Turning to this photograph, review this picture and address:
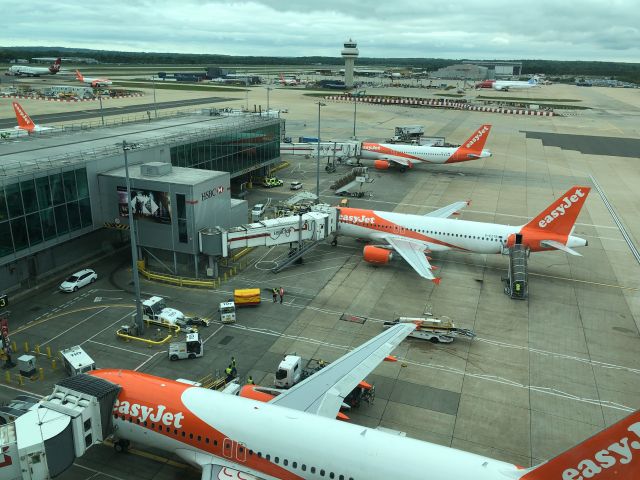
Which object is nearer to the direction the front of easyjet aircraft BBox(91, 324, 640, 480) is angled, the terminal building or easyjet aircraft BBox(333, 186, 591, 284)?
the terminal building

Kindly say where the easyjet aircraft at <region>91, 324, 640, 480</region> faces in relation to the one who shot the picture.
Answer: facing to the left of the viewer

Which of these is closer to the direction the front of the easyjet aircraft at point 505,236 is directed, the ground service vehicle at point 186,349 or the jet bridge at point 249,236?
the jet bridge

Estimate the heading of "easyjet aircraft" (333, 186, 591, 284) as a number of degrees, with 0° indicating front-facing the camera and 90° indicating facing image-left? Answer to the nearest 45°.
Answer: approximately 90°

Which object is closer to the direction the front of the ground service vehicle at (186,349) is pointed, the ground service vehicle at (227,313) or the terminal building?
the terminal building

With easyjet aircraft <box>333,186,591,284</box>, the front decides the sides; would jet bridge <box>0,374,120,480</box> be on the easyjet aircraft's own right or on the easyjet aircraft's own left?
on the easyjet aircraft's own left

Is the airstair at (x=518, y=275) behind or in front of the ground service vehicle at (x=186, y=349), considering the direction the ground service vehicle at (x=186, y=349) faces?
behind

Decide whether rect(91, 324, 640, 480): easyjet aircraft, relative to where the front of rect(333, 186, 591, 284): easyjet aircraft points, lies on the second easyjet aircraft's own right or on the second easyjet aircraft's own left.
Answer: on the second easyjet aircraft's own left
